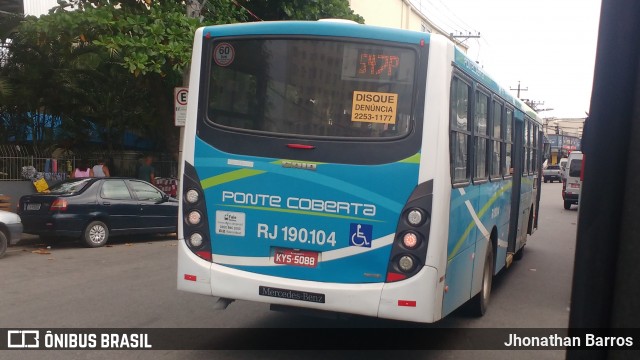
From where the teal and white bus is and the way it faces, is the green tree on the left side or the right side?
on its left

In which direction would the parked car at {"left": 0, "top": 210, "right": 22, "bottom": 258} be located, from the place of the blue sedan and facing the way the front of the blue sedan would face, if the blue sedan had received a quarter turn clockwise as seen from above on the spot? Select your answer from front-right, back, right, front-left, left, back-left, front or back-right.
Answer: right

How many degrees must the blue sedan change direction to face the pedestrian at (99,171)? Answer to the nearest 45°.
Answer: approximately 45° to its left

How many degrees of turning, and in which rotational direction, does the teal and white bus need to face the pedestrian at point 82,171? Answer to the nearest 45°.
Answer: approximately 90° to its left

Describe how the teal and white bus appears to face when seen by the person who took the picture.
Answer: facing away from the viewer and to the right of the viewer

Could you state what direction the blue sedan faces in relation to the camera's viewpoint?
facing away from the viewer and to the right of the viewer

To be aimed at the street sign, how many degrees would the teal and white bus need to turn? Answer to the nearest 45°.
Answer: approximately 90° to its left

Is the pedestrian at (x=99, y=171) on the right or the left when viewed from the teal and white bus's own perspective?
on its left

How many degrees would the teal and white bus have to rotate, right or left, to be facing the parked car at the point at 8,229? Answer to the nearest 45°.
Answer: approximately 90° to its left
